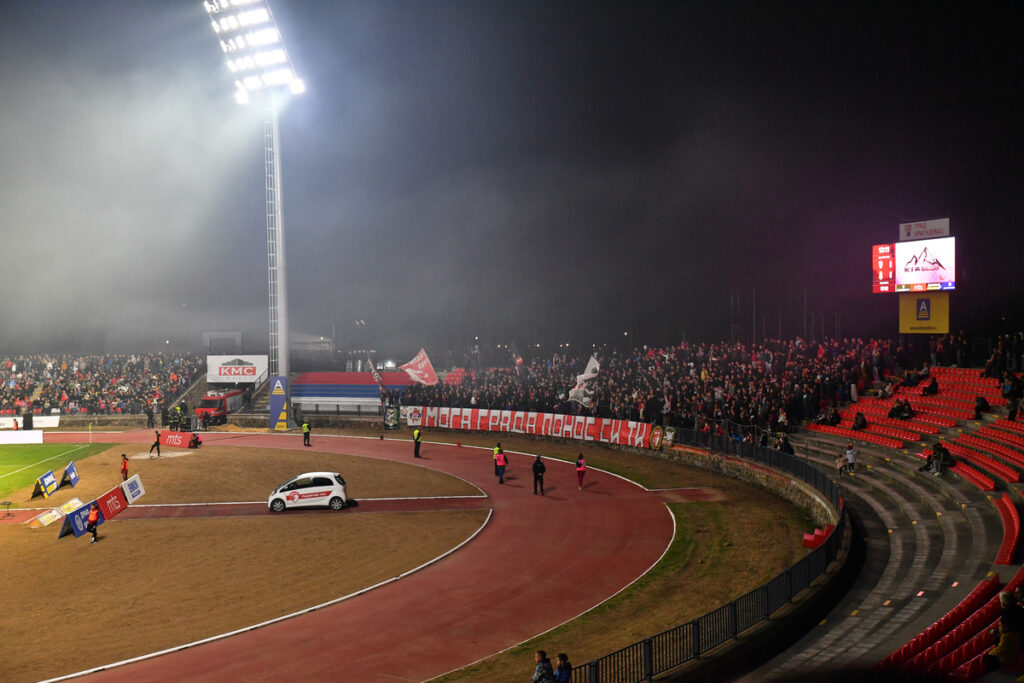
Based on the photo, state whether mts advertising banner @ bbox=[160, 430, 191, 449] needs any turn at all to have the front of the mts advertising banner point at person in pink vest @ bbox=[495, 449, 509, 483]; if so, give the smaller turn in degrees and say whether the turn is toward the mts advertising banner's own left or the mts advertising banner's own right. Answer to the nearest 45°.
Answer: approximately 45° to the mts advertising banner's own left

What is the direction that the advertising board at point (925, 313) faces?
toward the camera

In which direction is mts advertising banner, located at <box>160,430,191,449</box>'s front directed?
toward the camera

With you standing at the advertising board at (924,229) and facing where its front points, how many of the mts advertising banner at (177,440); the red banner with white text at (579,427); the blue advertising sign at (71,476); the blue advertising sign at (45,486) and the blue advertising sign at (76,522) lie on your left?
0

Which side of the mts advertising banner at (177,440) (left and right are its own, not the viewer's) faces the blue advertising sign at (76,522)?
front

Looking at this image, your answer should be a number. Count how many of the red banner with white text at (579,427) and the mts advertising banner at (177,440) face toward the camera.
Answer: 2

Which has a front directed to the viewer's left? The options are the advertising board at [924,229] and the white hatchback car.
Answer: the white hatchback car

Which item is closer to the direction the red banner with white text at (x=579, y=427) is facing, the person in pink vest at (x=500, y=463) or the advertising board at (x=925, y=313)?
the person in pink vest

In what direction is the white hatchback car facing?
to the viewer's left

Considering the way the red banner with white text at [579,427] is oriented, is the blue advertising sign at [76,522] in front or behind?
in front

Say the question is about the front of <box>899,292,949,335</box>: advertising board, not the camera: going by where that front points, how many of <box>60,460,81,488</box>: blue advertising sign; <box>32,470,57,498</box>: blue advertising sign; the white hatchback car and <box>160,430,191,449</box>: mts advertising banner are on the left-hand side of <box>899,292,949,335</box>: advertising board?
0

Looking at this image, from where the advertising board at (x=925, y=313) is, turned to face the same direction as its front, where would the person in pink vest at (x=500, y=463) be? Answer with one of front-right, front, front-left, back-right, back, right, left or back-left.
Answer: front-right

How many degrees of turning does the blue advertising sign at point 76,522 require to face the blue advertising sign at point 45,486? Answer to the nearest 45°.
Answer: approximately 135° to its left
